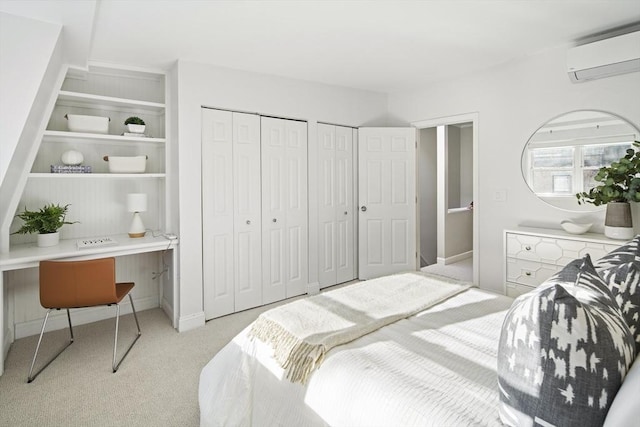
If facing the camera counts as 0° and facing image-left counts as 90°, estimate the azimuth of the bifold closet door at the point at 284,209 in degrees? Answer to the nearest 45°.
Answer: approximately 315°

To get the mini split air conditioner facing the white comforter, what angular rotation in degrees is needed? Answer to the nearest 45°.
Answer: approximately 45° to its left

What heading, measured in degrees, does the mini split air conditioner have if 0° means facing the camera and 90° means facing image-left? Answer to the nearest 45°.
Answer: approximately 45°

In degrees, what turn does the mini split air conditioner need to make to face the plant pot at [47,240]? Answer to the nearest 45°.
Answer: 0° — it already faces it

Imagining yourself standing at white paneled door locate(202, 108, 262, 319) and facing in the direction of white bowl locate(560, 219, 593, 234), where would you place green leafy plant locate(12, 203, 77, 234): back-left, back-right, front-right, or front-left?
back-right
